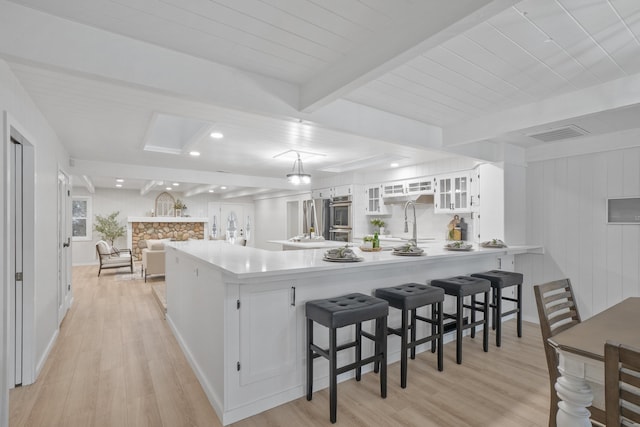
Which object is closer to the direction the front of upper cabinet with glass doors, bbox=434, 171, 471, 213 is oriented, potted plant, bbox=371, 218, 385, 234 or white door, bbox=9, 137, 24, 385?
the white door

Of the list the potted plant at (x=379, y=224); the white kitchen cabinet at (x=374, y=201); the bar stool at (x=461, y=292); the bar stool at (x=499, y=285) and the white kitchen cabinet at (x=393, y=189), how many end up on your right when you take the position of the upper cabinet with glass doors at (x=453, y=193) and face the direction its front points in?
3

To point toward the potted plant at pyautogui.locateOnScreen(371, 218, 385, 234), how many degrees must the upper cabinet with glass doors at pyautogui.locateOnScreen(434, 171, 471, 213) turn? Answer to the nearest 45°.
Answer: approximately 90° to its right

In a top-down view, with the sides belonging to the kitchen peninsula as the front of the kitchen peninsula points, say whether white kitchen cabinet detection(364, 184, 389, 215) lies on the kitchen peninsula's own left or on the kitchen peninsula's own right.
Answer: on the kitchen peninsula's own left

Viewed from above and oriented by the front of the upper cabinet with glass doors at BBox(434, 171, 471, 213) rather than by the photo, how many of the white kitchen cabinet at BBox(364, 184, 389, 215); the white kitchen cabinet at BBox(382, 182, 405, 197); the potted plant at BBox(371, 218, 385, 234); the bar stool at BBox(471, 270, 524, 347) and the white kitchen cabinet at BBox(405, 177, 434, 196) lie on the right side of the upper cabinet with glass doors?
4

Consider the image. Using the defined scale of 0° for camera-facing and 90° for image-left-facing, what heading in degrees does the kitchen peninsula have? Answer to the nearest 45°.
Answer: approximately 315°

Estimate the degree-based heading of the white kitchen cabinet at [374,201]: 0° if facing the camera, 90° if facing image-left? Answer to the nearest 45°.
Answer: approximately 45°

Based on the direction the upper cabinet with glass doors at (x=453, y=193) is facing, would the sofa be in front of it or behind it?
in front

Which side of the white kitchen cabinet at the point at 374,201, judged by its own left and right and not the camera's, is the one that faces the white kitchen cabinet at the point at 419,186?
left
